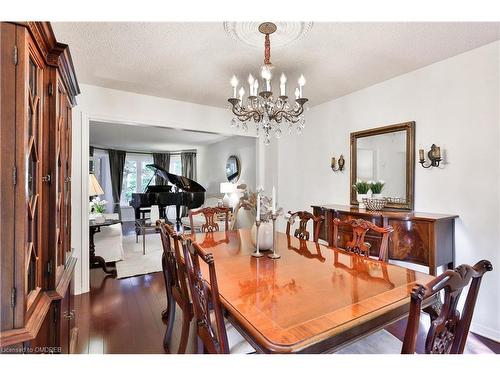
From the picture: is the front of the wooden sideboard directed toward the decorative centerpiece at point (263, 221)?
yes

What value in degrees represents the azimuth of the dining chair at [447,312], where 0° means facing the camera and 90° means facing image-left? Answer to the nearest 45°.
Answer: approximately 135°

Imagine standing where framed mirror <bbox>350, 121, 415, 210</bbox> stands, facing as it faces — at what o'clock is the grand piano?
The grand piano is roughly at 2 o'clock from the framed mirror.

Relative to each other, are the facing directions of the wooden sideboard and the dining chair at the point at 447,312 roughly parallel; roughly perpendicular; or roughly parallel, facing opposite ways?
roughly perpendicular

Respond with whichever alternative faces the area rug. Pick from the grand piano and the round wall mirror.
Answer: the round wall mirror

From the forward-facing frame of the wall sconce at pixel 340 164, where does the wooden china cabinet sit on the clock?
The wooden china cabinet is roughly at 11 o'clock from the wall sconce.

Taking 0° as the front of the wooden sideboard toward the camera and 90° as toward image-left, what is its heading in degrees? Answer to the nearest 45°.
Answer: approximately 45°

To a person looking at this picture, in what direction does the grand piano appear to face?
facing away from the viewer and to the left of the viewer
